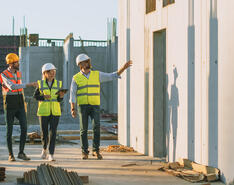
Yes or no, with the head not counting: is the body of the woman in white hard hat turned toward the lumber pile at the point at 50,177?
yes

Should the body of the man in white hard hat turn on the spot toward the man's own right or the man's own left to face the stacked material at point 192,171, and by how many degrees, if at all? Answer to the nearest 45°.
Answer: approximately 45° to the man's own left

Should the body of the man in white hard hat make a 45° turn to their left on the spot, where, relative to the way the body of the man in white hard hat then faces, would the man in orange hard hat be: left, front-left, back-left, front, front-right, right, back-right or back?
back-right

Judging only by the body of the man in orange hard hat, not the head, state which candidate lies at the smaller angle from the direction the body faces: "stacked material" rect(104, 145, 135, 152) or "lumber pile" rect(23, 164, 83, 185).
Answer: the lumber pile

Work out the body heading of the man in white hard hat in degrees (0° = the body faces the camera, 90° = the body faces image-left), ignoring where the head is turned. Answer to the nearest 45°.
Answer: approximately 0°

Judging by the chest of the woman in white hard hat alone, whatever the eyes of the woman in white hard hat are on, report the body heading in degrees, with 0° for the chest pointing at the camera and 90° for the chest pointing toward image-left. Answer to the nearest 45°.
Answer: approximately 0°

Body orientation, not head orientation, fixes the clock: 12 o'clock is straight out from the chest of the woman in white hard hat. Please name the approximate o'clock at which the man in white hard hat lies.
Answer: The man in white hard hat is roughly at 9 o'clock from the woman in white hard hat.
